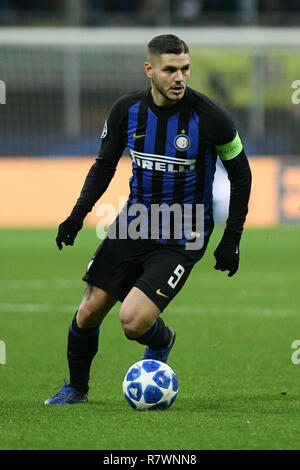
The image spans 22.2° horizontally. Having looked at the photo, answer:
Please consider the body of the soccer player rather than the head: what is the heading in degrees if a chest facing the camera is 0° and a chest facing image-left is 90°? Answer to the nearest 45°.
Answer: approximately 0°
